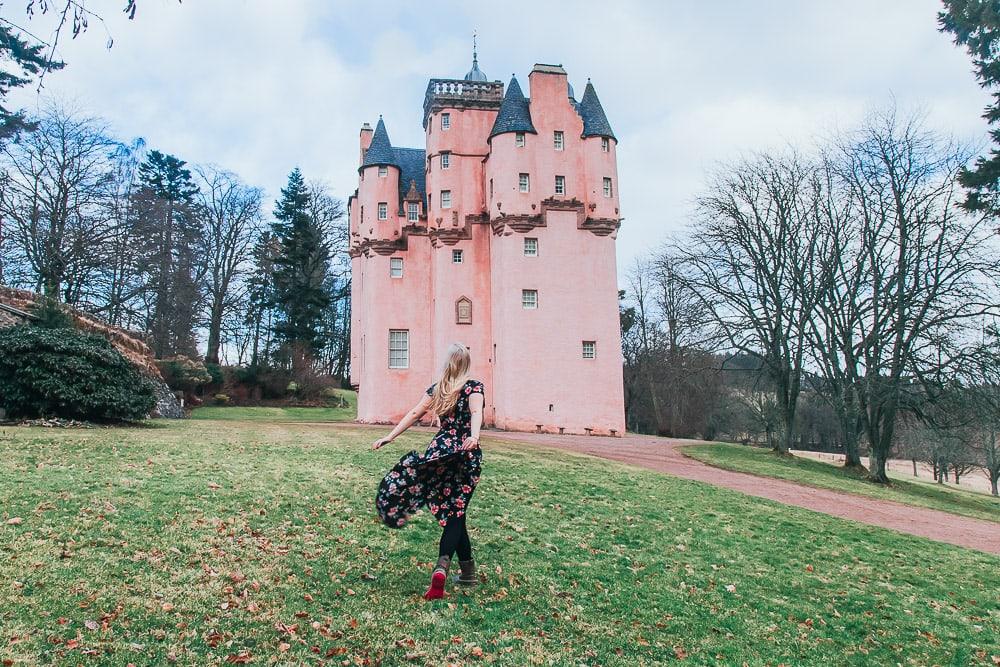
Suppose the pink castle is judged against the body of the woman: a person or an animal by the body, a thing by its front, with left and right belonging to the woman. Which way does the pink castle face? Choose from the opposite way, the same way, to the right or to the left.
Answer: the opposite way

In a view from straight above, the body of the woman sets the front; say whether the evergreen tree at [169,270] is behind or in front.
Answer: in front

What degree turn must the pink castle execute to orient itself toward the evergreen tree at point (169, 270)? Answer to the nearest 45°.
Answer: approximately 135° to its right

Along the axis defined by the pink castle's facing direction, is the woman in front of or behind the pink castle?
in front

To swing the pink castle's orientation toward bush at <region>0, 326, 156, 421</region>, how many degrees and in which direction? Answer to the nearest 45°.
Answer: approximately 45° to its right

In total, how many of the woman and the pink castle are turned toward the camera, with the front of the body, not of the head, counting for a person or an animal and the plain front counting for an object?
1

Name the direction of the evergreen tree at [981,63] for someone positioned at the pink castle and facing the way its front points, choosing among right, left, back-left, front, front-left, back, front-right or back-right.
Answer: front-left

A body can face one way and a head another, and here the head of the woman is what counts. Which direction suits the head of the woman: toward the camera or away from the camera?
away from the camera

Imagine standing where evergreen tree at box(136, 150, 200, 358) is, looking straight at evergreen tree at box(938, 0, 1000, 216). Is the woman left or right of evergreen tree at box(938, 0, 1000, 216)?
right

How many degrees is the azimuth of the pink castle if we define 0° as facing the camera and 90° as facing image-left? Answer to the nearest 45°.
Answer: approximately 0°

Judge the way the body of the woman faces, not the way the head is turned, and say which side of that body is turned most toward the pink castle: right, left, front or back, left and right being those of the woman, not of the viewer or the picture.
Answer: front

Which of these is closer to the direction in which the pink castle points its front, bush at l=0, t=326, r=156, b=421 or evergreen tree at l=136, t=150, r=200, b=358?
the bush

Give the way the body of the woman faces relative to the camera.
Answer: away from the camera
